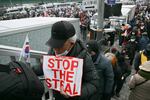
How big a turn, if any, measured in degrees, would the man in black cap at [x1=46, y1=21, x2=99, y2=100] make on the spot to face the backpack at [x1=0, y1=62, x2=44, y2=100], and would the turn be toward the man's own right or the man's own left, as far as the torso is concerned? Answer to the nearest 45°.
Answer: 0° — they already face it

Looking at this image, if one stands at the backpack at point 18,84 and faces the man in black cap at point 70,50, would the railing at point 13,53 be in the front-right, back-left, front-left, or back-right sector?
front-left

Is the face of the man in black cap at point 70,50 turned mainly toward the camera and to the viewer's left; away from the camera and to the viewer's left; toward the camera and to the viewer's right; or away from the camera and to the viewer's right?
toward the camera and to the viewer's left

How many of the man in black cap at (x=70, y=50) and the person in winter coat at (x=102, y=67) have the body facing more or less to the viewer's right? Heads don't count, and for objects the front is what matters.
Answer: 0

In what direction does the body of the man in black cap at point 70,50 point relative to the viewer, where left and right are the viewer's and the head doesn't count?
facing the viewer and to the left of the viewer

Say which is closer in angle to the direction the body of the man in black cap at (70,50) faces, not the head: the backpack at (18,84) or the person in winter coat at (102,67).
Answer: the backpack
